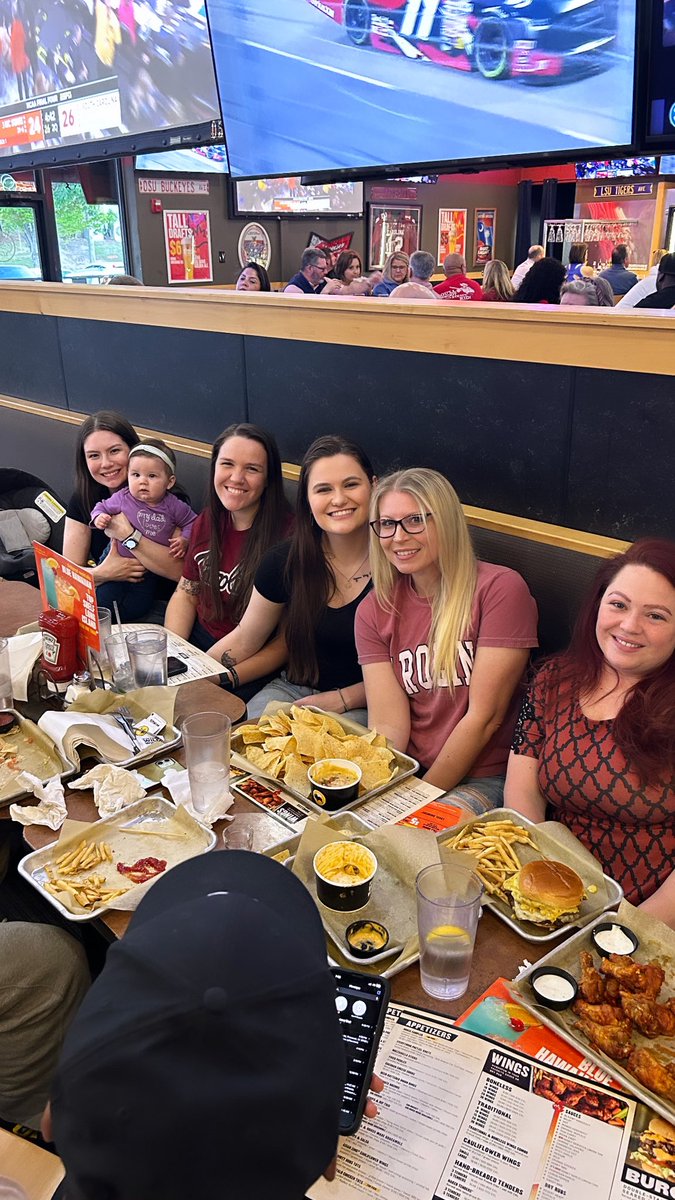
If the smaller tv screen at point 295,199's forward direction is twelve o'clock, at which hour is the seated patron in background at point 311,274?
The seated patron in background is roughly at 12 o'clock from the smaller tv screen.

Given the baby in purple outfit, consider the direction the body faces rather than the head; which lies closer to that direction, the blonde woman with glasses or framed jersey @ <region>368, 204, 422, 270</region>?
the blonde woman with glasses

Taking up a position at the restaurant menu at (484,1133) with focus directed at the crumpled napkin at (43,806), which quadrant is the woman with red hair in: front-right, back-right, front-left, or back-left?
front-right

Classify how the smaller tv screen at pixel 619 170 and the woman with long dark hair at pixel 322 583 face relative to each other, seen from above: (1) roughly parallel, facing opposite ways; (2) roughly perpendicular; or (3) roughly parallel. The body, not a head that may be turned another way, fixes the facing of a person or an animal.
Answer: roughly parallel

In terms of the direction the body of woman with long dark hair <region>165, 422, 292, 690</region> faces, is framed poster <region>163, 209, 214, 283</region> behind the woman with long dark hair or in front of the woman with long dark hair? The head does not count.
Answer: behind

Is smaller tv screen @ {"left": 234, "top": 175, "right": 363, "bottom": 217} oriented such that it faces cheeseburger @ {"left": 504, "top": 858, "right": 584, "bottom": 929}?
yes

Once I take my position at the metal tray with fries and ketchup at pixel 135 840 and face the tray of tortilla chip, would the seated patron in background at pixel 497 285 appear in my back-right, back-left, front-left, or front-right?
front-left

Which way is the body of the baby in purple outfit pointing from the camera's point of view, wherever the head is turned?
toward the camera

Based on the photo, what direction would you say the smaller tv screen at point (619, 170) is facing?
toward the camera

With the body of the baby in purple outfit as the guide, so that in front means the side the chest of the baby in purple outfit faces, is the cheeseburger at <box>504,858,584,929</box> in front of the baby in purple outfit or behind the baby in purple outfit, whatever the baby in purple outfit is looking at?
in front

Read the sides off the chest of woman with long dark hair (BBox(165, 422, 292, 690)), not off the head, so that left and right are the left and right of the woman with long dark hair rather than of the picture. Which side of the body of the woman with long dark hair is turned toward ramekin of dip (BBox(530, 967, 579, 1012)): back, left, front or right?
front

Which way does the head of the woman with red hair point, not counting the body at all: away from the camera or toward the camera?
toward the camera

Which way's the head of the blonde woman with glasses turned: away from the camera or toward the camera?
toward the camera

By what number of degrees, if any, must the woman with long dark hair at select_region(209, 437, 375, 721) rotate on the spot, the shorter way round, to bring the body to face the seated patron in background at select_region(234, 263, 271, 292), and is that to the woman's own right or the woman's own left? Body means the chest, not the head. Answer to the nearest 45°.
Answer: approximately 180°

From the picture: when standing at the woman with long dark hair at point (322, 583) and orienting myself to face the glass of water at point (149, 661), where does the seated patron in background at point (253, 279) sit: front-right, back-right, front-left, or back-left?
back-right
